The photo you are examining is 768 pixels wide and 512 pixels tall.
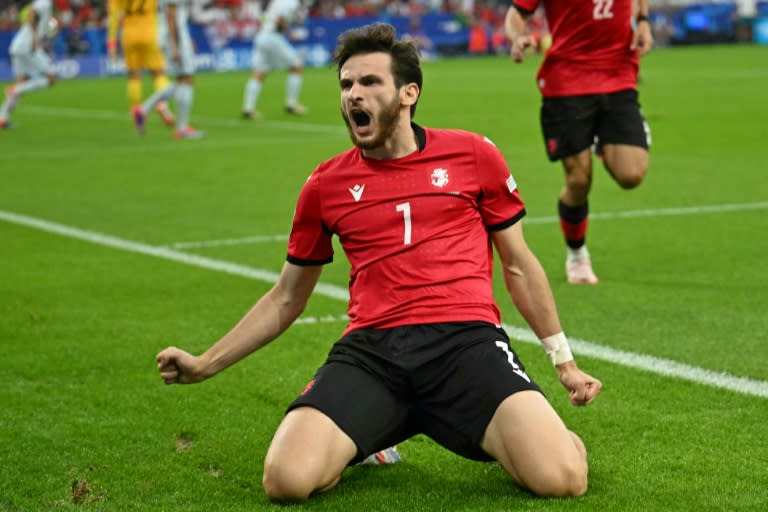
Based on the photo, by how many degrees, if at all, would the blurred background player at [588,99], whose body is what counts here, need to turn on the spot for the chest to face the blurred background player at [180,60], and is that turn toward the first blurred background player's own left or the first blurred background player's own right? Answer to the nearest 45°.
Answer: approximately 135° to the first blurred background player's own right

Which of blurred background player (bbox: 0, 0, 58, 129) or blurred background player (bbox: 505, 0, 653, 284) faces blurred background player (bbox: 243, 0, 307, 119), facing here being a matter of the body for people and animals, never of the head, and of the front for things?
blurred background player (bbox: 0, 0, 58, 129)

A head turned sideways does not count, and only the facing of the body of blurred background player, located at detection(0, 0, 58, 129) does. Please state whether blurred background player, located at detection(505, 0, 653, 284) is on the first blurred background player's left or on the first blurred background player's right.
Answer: on the first blurred background player's right

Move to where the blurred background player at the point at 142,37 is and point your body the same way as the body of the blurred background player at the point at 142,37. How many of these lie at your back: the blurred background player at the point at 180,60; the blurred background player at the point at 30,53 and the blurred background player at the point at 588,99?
1
